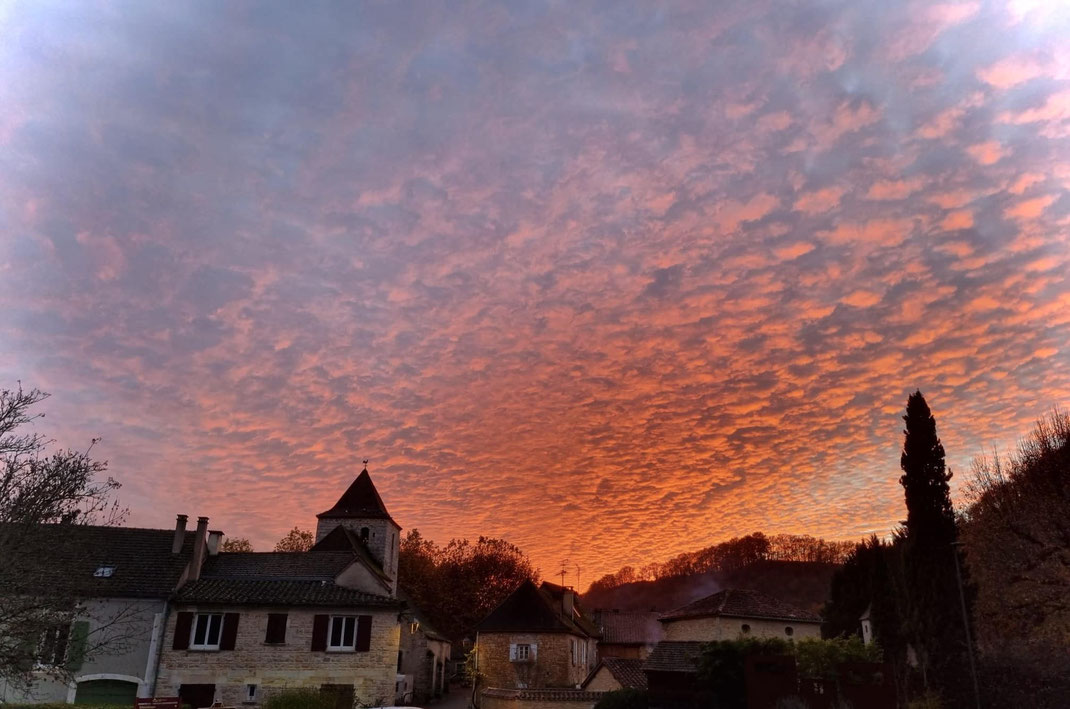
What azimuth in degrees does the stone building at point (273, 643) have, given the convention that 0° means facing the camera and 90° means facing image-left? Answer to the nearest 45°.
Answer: approximately 0°

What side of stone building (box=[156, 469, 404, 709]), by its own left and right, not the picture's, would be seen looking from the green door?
right

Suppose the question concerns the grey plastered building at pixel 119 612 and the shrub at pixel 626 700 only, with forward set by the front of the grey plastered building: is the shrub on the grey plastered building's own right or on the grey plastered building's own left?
on the grey plastered building's own left

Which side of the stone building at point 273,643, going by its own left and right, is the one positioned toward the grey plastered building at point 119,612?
right

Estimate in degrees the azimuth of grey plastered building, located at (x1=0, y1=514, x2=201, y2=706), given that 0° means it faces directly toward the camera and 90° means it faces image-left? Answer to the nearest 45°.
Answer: approximately 0°

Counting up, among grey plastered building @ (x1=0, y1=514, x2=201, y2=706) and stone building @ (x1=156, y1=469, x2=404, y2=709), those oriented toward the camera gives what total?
2

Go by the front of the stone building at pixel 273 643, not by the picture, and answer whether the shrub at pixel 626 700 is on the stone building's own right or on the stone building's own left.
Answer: on the stone building's own left

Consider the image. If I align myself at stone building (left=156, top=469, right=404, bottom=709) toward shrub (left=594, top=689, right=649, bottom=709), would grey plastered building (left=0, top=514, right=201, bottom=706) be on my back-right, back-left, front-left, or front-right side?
back-right

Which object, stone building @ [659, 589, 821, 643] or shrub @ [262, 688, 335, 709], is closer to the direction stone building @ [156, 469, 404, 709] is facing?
the shrub
